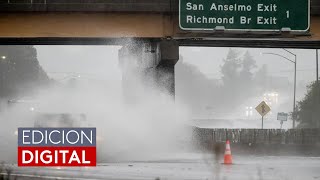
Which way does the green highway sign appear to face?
toward the camera
